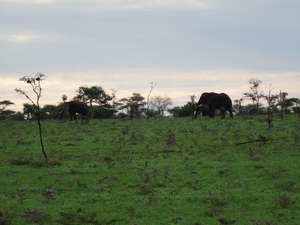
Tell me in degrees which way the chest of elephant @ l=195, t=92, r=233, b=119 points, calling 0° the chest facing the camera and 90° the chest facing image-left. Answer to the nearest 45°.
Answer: approximately 90°
